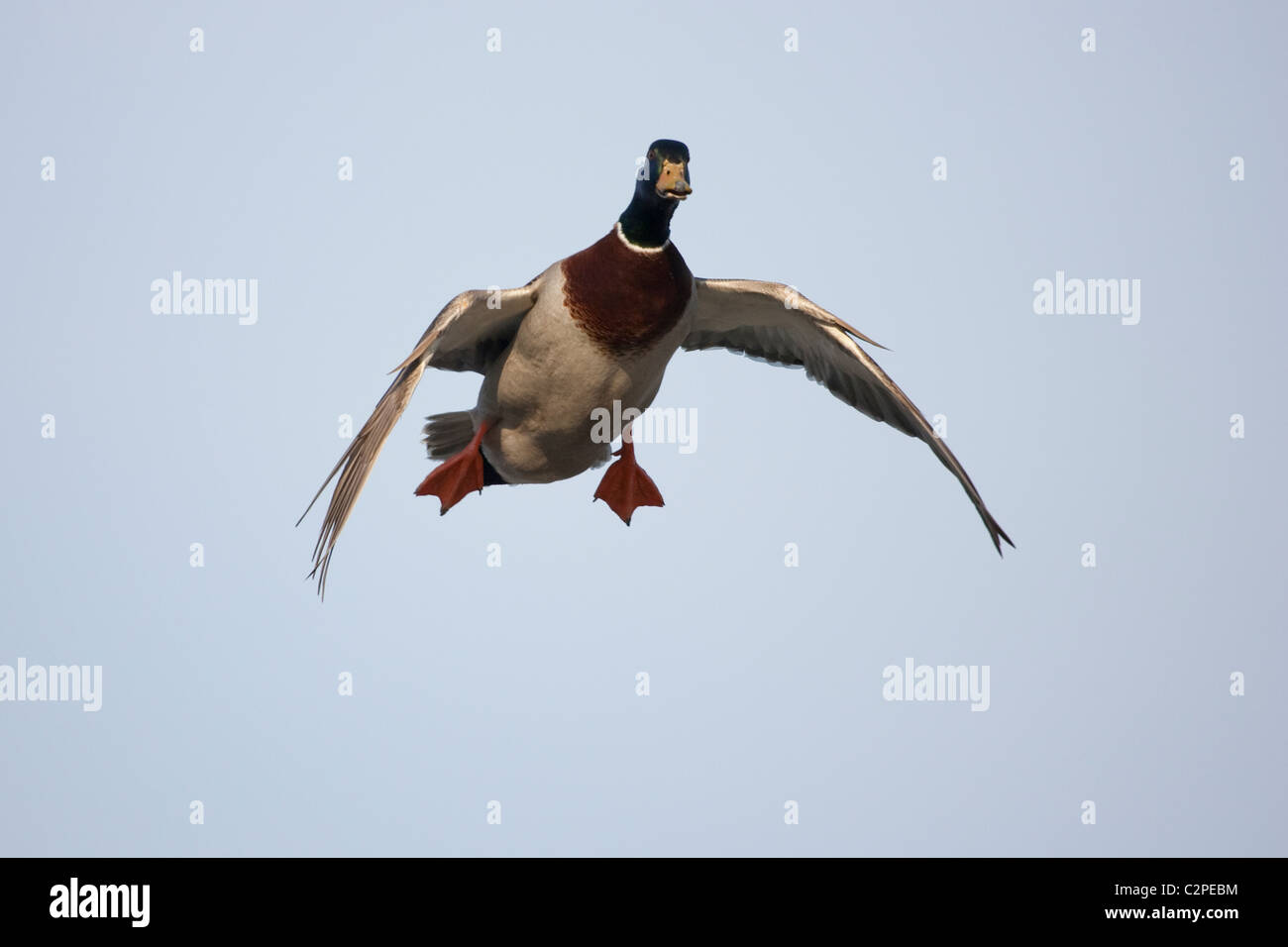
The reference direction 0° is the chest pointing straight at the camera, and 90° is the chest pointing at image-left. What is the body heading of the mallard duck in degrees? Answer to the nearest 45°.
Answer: approximately 315°
